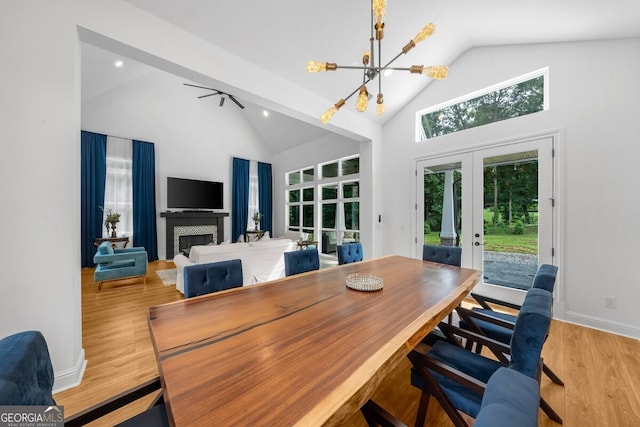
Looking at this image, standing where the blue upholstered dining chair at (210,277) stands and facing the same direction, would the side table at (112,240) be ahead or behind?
behind

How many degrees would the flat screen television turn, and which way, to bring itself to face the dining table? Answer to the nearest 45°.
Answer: approximately 45° to its right

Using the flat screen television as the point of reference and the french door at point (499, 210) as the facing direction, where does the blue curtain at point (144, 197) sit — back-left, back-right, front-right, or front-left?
back-right

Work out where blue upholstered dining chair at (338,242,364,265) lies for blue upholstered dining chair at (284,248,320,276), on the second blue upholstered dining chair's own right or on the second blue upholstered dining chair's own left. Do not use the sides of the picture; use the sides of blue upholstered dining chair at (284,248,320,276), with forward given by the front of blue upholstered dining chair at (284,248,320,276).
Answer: on the second blue upholstered dining chair's own left

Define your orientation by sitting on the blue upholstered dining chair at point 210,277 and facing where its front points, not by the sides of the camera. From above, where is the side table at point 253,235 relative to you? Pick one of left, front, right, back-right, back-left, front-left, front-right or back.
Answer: back-left

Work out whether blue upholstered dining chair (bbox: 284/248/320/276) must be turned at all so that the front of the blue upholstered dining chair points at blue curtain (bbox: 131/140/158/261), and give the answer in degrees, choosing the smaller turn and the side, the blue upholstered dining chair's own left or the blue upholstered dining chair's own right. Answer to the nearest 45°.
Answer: approximately 180°

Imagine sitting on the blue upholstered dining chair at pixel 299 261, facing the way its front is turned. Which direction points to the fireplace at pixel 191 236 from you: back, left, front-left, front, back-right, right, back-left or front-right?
back
